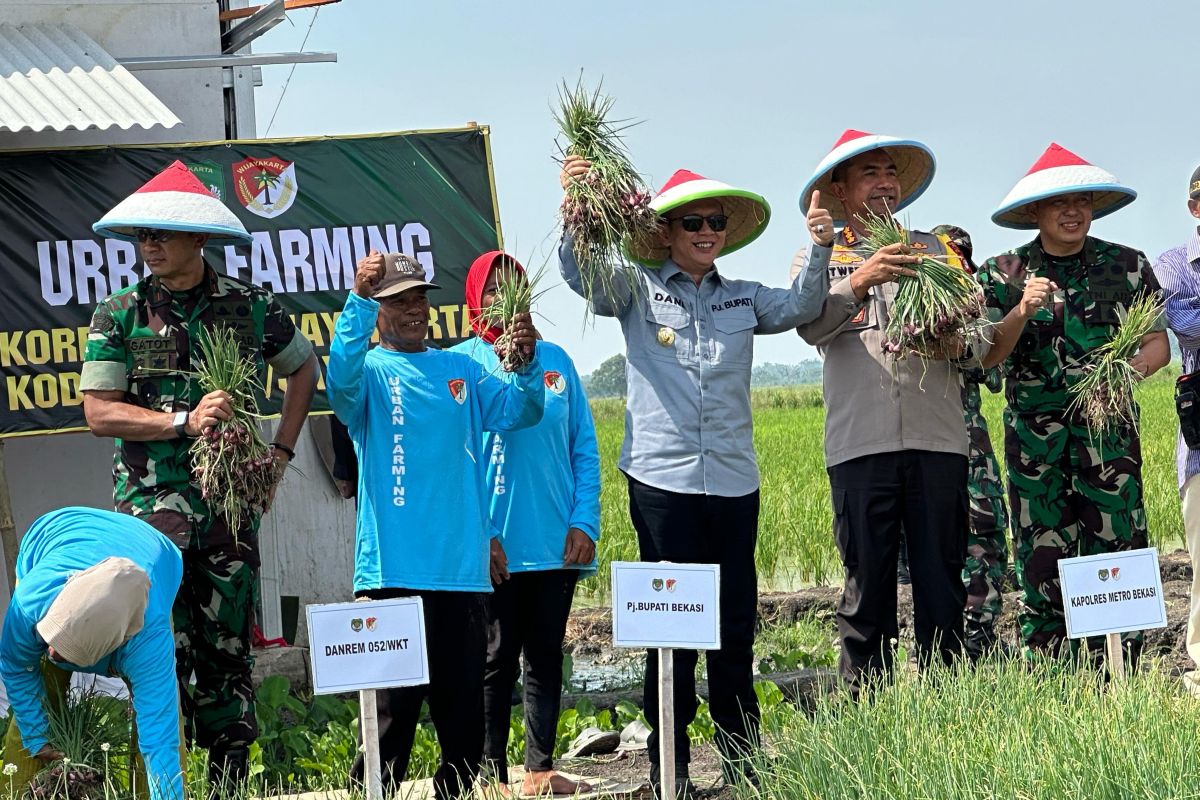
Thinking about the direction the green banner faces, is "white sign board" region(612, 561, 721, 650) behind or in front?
in front

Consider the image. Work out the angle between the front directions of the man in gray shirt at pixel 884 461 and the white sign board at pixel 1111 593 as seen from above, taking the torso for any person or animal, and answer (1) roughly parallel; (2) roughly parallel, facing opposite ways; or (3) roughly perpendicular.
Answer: roughly parallel

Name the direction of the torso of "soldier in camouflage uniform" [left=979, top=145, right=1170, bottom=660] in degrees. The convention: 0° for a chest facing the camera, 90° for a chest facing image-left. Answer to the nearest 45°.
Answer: approximately 0°

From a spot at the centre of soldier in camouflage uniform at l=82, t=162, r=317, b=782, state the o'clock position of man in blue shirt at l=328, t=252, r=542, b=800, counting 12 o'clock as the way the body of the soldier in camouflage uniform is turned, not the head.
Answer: The man in blue shirt is roughly at 10 o'clock from the soldier in camouflage uniform.

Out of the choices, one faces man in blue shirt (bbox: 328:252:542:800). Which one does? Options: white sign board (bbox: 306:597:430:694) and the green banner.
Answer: the green banner

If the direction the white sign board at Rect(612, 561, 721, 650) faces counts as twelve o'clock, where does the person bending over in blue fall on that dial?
The person bending over in blue is roughly at 3 o'clock from the white sign board.

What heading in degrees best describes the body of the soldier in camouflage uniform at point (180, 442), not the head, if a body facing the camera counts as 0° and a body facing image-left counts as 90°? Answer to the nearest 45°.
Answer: approximately 0°

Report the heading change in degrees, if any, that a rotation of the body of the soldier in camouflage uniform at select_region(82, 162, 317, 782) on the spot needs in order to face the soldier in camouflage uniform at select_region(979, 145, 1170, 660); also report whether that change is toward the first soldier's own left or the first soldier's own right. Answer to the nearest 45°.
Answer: approximately 90° to the first soldier's own left

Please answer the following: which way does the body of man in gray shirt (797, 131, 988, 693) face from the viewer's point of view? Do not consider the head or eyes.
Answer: toward the camera

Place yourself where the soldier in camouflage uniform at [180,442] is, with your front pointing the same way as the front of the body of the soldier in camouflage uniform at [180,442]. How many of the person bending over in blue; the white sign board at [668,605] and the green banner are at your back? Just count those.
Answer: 1

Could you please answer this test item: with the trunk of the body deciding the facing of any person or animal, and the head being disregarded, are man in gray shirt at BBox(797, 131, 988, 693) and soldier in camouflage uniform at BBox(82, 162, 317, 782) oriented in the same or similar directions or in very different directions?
same or similar directions

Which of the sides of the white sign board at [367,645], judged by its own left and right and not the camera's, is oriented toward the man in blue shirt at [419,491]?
back

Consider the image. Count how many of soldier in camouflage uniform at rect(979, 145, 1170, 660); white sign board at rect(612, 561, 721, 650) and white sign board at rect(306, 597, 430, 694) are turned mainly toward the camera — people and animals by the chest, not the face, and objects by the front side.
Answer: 3

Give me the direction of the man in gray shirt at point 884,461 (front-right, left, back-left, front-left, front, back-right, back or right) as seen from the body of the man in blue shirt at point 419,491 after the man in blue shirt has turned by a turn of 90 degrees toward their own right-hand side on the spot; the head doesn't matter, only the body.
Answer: back

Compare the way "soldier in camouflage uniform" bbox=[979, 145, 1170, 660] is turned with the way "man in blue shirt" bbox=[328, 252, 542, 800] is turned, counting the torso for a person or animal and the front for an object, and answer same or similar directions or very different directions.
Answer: same or similar directions

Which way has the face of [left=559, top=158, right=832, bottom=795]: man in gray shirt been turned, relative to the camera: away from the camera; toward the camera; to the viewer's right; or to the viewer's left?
toward the camera

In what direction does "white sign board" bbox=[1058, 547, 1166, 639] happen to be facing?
toward the camera

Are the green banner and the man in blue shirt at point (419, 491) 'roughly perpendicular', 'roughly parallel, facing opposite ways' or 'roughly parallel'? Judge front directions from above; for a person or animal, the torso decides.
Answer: roughly parallel
